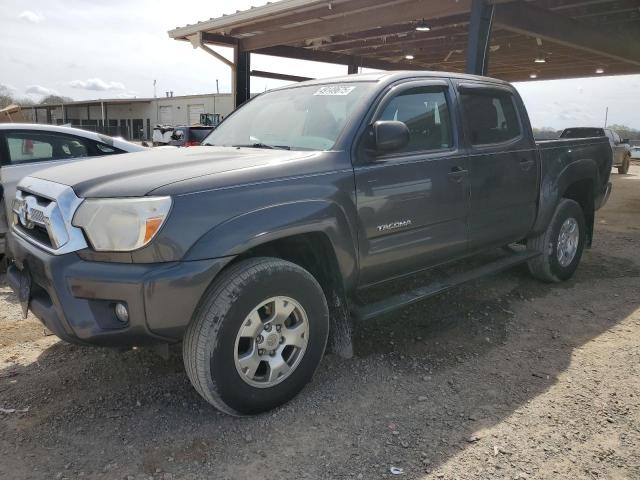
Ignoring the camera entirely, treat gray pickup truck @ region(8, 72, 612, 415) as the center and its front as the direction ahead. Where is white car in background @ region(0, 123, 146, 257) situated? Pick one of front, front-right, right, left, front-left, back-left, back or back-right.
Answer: right

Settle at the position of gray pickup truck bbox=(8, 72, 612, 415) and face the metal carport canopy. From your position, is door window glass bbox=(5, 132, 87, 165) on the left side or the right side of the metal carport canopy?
left

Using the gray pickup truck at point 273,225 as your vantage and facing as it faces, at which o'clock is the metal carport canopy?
The metal carport canopy is roughly at 5 o'clock from the gray pickup truck.

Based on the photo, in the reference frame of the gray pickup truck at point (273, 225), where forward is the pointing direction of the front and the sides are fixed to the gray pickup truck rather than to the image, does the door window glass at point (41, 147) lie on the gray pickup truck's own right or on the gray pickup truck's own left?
on the gray pickup truck's own right
